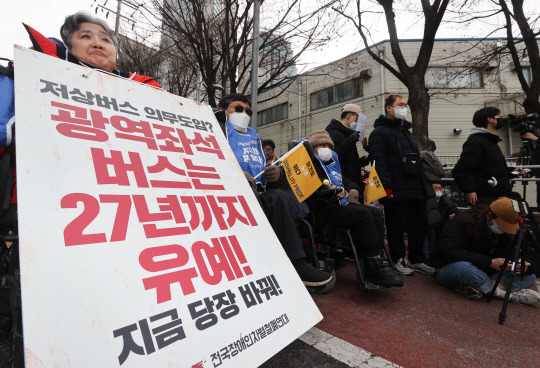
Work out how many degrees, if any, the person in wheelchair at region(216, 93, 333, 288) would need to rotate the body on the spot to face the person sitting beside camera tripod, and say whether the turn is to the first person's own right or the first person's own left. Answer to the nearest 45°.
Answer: approximately 45° to the first person's own left

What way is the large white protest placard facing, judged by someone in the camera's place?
facing the viewer and to the right of the viewer

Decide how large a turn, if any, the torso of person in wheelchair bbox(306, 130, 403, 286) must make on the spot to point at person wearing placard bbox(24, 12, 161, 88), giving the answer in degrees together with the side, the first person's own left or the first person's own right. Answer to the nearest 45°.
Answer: approximately 90° to the first person's own right

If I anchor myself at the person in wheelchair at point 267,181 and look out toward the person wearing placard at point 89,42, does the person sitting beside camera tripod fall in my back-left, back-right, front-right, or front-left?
back-left

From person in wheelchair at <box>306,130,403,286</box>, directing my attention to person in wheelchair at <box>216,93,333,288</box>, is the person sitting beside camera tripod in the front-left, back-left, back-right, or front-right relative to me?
back-left

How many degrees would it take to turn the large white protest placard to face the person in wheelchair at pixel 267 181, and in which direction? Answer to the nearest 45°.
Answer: approximately 90° to its left

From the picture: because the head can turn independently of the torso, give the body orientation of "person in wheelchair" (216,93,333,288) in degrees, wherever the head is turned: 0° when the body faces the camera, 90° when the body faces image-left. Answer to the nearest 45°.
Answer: approximately 315°

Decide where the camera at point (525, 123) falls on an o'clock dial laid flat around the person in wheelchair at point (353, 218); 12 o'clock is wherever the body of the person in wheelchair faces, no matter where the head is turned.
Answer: The camera is roughly at 9 o'clock from the person in wheelchair.

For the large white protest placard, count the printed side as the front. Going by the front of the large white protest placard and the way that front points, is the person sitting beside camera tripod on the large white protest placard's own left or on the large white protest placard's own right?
on the large white protest placard's own left

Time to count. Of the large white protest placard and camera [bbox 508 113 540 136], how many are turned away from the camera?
0

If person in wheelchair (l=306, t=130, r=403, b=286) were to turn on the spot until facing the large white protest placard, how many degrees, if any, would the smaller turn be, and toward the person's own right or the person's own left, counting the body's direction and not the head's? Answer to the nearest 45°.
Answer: approximately 90° to the person's own right

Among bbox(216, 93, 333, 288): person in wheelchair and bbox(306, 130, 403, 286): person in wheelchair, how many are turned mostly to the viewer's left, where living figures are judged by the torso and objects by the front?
0

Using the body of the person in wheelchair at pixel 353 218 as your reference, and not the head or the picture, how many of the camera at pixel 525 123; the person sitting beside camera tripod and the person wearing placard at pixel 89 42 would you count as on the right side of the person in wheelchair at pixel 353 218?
1

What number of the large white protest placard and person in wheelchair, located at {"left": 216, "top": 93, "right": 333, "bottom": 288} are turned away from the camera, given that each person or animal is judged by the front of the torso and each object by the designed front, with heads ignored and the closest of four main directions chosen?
0
